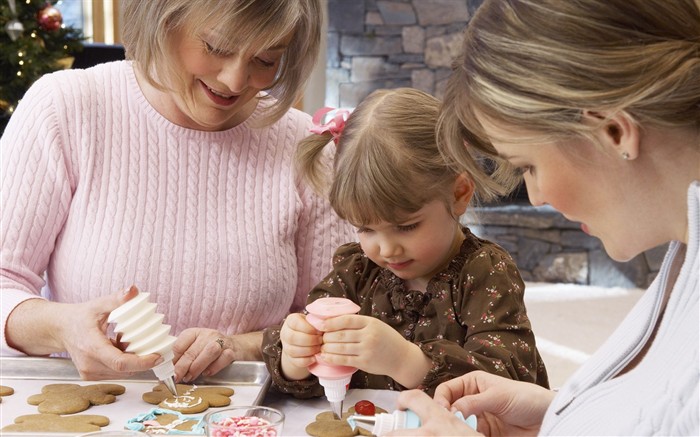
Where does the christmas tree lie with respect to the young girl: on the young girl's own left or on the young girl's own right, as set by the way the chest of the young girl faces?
on the young girl's own right

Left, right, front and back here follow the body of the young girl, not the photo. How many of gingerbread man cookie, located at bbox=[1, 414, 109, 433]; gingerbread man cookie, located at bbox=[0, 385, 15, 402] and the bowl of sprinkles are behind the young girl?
0

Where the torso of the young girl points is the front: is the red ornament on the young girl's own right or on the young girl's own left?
on the young girl's own right

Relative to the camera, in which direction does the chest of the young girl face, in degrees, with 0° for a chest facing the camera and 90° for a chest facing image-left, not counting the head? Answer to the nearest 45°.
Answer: approximately 45°

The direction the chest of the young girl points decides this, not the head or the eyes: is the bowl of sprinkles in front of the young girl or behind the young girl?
in front

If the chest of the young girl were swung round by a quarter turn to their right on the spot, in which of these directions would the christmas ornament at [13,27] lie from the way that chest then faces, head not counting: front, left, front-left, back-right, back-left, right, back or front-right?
front
